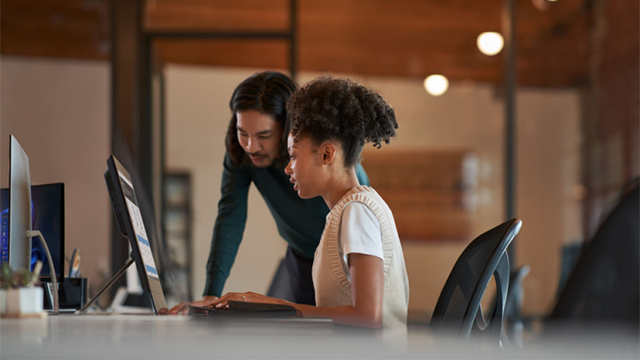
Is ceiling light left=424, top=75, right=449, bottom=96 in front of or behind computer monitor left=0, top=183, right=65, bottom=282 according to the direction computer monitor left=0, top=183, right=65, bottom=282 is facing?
behind

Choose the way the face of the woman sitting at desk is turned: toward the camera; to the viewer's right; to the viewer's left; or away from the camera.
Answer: to the viewer's left

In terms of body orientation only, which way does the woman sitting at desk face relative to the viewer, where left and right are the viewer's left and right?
facing to the left of the viewer

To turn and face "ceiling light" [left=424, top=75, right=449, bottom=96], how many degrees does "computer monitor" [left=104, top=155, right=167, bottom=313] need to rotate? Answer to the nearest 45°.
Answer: approximately 45° to its left

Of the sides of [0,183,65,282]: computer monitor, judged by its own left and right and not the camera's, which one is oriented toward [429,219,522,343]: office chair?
left

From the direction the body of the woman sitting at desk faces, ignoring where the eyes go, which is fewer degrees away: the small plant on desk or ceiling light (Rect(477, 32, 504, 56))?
the small plant on desk

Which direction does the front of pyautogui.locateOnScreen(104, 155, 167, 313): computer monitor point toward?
to the viewer's right

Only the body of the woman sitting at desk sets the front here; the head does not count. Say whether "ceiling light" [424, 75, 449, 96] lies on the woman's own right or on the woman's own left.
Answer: on the woman's own right

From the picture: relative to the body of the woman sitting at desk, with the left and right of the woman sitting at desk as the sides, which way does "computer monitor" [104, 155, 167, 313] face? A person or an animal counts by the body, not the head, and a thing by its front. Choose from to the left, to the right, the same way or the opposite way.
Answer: the opposite way
